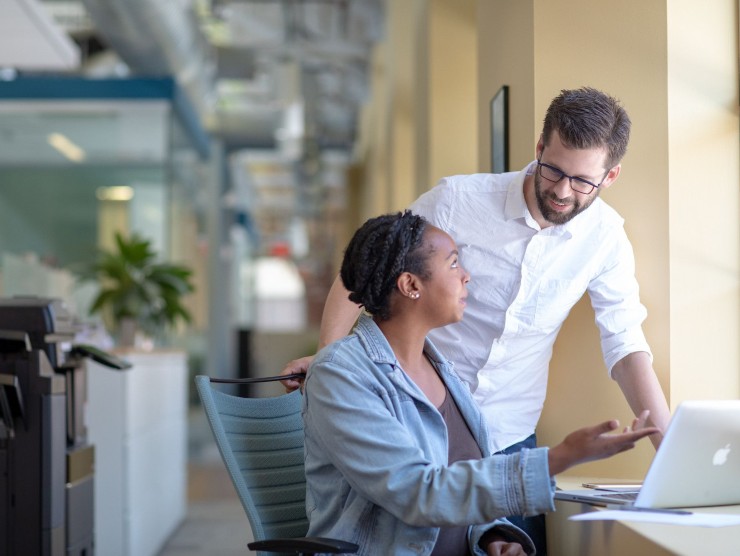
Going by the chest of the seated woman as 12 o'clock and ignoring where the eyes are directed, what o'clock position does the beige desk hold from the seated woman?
The beige desk is roughly at 11 o'clock from the seated woman.

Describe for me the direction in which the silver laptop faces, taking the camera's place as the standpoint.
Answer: facing away from the viewer and to the left of the viewer

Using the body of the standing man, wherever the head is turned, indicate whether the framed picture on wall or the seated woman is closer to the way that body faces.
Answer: the seated woman

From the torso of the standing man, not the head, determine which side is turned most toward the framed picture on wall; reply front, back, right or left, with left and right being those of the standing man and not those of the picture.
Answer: back

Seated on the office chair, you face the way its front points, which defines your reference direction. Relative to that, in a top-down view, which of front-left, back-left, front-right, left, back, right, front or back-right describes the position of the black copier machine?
back

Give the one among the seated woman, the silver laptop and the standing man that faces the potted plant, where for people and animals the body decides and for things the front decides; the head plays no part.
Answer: the silver laptop

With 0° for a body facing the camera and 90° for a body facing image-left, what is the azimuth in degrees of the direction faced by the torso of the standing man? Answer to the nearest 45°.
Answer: approximately 0°

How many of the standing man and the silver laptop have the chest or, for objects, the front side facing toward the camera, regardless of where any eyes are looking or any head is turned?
1

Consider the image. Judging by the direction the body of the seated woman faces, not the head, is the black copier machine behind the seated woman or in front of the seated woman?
behind

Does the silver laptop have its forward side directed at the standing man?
yes
